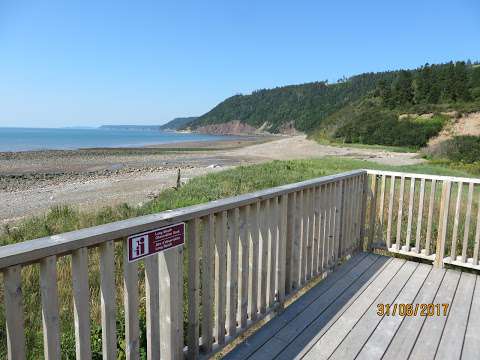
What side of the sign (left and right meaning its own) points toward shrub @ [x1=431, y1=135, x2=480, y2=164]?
left

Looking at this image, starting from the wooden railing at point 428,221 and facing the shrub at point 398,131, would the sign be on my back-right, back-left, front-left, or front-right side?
back-left

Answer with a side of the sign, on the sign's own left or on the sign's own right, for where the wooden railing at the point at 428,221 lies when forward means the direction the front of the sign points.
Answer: on the sign's own left

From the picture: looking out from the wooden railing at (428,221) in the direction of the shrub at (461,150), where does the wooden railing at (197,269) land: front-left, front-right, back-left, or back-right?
back-left

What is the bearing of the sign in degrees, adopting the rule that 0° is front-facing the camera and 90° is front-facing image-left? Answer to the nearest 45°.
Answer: approximately 315°
